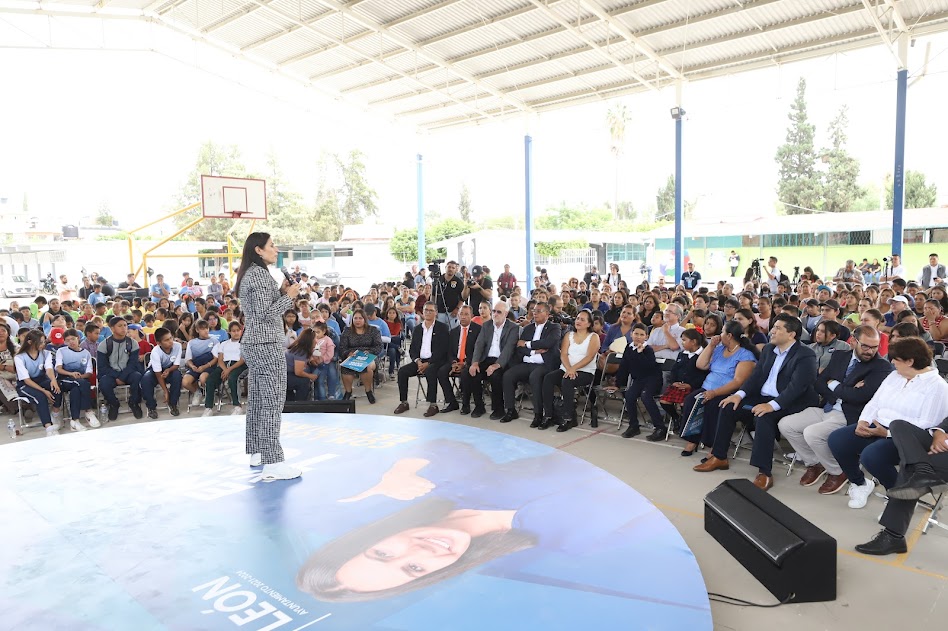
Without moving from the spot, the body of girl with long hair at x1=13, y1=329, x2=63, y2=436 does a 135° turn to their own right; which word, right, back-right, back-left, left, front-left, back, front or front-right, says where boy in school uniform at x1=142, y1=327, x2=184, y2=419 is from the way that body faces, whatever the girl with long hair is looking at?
back

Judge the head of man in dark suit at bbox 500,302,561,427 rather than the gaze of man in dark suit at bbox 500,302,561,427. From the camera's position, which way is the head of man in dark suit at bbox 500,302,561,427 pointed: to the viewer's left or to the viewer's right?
to the viewer's left

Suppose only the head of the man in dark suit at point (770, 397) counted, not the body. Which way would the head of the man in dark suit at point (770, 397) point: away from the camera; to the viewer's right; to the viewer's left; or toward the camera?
to the viewer's left

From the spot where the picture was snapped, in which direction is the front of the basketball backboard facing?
facing the viewer and to the right of the viewer

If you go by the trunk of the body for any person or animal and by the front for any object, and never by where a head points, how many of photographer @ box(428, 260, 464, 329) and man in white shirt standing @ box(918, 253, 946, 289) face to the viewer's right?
0

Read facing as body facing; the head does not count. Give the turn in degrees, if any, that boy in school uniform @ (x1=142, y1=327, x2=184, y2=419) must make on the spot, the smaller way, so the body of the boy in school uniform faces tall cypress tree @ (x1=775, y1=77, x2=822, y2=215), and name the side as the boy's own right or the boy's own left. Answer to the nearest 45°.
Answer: approximately 135° to the boy's own left

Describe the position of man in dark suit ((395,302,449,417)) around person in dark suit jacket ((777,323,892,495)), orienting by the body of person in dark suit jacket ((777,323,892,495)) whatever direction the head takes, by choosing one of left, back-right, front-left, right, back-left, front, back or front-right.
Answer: front-right

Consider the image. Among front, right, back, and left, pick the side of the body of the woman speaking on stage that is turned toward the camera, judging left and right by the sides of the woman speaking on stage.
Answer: right

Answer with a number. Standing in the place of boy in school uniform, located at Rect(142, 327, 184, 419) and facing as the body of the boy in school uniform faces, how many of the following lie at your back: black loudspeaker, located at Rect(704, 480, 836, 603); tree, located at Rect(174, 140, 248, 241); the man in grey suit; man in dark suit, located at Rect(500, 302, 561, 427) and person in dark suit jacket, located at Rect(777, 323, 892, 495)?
1

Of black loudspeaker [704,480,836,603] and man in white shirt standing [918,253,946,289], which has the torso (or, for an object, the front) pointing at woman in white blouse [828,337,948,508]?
the man in white shirt standing

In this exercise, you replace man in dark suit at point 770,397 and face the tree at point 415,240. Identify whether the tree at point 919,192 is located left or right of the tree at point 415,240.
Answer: right

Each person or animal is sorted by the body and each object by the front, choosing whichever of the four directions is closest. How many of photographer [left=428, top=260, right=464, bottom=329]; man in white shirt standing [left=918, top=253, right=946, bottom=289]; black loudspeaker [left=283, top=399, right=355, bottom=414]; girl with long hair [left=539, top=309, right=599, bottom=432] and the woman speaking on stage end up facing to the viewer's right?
1

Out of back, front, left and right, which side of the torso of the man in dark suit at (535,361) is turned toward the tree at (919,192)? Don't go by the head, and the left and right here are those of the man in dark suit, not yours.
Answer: back

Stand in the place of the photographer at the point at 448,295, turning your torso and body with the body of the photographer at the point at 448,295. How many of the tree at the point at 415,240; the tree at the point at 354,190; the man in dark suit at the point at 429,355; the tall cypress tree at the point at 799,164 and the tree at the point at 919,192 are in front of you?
1

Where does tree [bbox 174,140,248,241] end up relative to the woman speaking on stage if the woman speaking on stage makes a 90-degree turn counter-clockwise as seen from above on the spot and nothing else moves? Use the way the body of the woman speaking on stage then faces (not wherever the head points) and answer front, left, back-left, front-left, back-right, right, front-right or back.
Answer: front

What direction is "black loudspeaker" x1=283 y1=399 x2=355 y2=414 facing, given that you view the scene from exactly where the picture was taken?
facing the viewer

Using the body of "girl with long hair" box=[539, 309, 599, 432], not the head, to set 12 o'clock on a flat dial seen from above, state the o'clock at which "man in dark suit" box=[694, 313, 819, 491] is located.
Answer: The man in dark suit is roughly at 9 o'clock from the girl with long hair.

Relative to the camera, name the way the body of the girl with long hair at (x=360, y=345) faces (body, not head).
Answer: toward the camera
